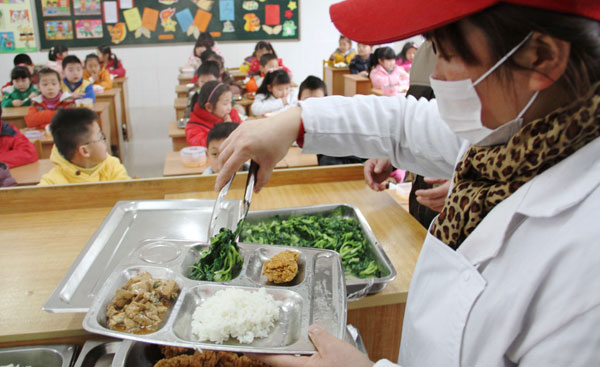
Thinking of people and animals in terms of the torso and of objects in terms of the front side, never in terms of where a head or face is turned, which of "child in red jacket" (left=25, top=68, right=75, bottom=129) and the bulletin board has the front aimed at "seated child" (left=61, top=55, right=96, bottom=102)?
the bulletin board

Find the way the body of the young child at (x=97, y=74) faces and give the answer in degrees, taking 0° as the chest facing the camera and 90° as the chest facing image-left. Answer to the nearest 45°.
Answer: approximately 0°

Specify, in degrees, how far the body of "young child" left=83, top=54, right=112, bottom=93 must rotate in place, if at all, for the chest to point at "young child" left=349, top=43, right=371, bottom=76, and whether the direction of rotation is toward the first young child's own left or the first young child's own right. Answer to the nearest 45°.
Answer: approximately 90° to the first young child's own left

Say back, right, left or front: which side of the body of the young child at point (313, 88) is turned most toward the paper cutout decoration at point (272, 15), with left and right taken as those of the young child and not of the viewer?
back

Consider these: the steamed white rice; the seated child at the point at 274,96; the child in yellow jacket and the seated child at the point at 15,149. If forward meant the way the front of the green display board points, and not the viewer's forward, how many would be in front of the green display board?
4

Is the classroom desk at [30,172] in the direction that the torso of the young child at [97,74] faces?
yes

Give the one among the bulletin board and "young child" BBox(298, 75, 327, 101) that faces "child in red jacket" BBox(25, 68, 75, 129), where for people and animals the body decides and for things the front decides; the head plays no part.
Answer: the bulletin board

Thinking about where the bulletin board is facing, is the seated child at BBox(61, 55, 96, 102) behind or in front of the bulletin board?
in front

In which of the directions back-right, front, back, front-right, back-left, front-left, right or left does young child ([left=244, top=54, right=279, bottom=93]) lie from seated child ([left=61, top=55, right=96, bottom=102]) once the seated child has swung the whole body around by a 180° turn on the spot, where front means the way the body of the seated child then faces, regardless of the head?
right

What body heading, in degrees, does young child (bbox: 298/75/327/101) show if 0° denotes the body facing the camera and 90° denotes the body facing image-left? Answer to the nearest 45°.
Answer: approximately 0°
